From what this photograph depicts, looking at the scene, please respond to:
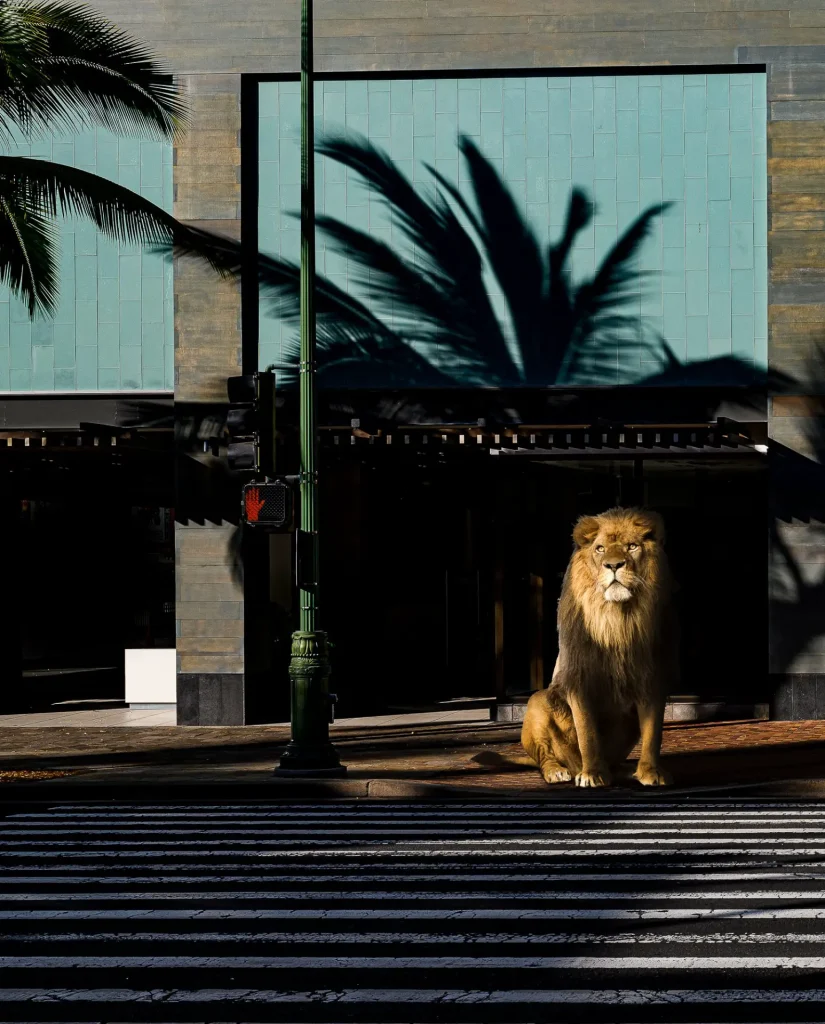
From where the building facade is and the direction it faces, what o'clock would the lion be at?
The lion is roughly at 12 o'clock from the building facade.

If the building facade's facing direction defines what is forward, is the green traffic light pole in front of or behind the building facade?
in front

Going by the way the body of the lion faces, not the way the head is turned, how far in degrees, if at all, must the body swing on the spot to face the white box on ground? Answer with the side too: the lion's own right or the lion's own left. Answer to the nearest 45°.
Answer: approximately 180°

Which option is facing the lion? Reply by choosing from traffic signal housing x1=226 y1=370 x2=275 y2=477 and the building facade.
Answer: the building facade

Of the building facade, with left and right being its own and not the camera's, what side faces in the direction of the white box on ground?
right

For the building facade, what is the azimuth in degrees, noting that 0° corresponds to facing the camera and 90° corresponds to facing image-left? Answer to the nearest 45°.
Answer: approximately 0°
